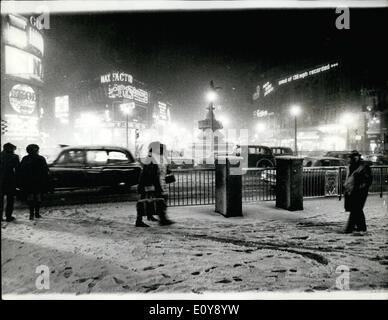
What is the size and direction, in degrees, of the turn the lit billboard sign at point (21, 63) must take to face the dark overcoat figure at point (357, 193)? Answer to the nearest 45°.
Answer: approximately 45° to its right

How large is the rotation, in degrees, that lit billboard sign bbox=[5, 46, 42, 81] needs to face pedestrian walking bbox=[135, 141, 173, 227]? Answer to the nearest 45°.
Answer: approximately 45° to its right

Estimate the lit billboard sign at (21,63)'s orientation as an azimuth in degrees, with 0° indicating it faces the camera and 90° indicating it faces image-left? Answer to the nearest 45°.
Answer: approximately 315°

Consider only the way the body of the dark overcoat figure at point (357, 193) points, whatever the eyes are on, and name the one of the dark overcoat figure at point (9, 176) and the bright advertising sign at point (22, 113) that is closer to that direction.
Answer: the dark overcoat figure

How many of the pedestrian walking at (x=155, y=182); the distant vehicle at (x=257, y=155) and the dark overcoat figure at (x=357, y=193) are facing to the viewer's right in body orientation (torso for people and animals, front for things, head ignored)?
1

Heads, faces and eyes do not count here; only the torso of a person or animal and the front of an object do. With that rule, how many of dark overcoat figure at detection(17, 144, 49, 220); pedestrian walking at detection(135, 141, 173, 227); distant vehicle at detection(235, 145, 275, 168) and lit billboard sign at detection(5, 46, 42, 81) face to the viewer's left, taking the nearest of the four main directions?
1

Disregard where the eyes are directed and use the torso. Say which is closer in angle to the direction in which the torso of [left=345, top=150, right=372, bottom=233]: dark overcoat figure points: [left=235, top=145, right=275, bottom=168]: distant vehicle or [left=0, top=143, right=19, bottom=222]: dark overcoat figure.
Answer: the dark overcoat figure
